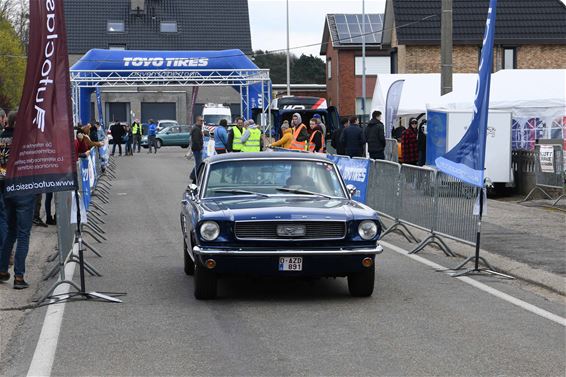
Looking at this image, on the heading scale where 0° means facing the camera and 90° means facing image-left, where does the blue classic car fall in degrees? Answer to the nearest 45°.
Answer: approximately 0°

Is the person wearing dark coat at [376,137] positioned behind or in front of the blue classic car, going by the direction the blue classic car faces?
behind

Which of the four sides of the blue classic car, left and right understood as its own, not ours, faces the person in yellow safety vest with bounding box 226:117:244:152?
back

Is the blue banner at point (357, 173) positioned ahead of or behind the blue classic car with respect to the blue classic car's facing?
behind

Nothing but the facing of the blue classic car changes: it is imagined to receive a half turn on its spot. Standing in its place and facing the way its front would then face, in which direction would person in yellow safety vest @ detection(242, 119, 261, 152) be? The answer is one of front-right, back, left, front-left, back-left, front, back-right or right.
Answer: front

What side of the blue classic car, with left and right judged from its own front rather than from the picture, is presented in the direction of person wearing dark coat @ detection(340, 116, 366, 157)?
back

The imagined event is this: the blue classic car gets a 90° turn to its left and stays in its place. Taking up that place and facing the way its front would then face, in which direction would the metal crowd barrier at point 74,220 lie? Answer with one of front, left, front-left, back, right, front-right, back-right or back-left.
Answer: back-left
